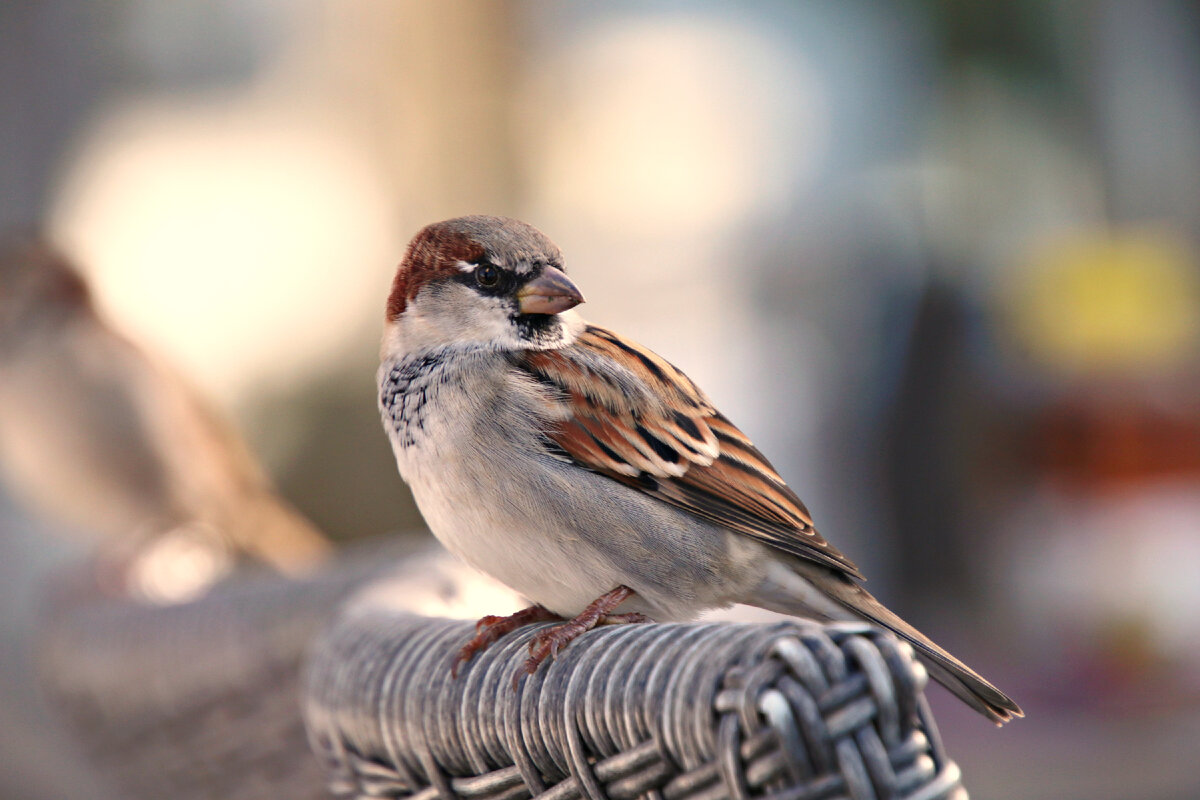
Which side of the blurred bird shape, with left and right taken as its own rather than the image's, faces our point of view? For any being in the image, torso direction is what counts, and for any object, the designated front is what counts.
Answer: left

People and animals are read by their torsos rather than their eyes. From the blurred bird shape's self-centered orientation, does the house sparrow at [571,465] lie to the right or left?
on its left

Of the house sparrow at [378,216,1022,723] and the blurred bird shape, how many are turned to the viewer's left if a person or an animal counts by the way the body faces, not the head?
2

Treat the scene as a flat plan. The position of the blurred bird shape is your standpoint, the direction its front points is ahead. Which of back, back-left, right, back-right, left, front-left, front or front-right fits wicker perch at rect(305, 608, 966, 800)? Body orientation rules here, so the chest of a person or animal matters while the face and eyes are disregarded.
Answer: left

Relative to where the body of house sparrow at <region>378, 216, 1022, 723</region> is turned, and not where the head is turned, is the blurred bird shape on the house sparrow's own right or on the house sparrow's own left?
on the house sparrow's own right

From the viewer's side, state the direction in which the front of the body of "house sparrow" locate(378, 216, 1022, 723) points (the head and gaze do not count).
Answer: to the viewer's left
